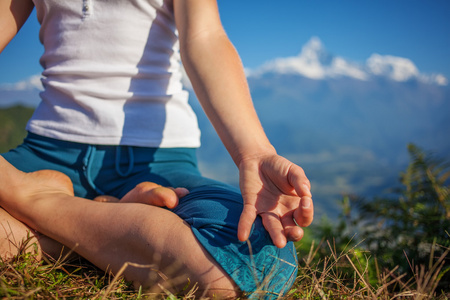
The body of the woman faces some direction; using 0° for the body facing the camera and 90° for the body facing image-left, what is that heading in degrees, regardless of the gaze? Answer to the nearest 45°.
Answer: approximately 45°
